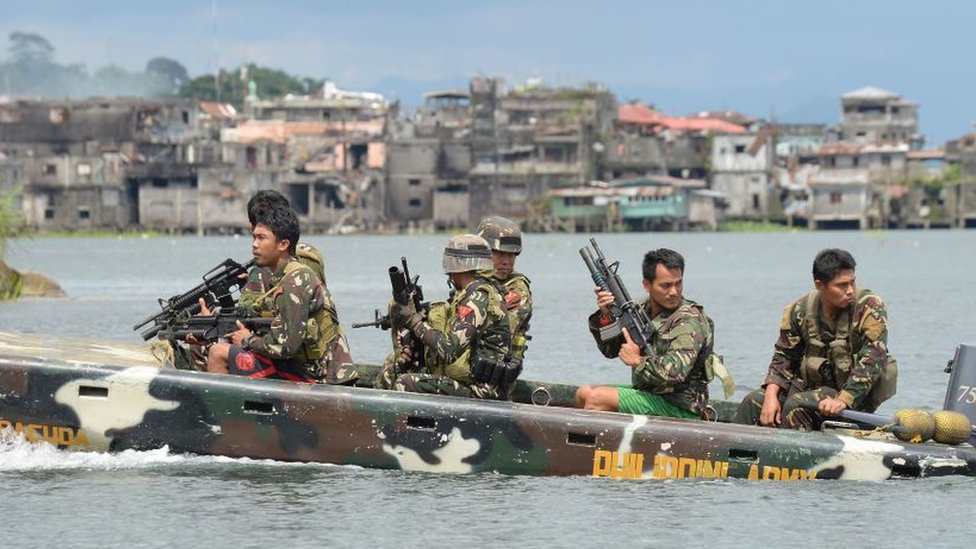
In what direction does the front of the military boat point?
to the viewer's left

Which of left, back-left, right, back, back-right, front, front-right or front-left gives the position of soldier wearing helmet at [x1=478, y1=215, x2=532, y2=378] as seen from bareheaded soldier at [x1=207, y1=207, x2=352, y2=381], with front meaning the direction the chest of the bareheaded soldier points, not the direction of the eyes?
back

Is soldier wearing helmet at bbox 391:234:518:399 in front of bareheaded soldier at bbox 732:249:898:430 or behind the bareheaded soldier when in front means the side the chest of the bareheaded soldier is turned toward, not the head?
in front

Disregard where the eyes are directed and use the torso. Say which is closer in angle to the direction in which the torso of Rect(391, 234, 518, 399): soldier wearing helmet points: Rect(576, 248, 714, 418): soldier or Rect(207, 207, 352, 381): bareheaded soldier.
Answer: the bareheaded soldier

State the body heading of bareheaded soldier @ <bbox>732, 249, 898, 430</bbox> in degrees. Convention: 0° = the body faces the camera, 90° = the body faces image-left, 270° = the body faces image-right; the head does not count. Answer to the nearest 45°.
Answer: approximately 45°

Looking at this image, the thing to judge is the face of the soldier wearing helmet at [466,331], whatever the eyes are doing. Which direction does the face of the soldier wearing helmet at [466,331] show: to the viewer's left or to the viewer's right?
to the viewer's left

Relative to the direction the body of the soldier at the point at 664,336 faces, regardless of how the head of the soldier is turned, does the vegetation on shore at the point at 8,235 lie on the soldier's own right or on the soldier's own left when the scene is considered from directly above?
on the soldier's own right

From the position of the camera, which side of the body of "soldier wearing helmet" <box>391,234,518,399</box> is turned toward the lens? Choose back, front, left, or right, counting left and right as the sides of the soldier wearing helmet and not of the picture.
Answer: left

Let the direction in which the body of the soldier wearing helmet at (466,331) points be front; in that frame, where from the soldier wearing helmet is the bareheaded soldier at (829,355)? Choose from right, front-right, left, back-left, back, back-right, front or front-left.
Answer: back

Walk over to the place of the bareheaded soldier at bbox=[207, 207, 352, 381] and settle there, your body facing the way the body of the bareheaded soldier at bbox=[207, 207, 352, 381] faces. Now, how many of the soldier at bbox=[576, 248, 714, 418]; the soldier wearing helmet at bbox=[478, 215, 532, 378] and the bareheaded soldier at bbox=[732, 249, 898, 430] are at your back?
3
